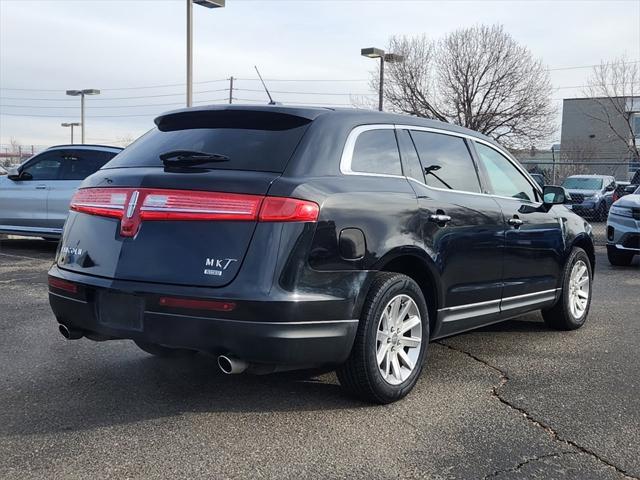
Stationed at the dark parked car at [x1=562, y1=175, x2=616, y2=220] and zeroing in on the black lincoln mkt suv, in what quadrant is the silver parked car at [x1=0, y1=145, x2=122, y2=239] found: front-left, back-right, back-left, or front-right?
front-right

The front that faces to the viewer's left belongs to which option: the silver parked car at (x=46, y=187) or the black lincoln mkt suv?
the silver parked car

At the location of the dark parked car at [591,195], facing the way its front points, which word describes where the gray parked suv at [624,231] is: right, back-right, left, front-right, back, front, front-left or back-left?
front-left

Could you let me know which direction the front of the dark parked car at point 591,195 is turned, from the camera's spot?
facing the viewer and to the left of the viewer

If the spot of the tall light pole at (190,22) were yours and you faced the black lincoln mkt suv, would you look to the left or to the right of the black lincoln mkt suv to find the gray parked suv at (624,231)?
left

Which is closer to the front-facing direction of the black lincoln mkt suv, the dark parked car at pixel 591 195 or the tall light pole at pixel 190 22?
the dark parked car

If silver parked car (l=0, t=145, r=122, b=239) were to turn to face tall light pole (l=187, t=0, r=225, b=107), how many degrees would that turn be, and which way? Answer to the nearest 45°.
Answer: approximately 135° to its right

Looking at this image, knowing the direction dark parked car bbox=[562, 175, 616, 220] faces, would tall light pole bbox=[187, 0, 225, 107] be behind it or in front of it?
in front

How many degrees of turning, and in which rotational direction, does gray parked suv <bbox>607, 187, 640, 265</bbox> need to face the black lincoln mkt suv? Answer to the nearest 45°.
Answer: approximately 45° to its left

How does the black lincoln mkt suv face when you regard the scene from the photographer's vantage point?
facing away from the viewer and to the right of the viewer

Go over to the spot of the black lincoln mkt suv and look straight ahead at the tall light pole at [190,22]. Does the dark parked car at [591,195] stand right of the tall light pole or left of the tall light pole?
right

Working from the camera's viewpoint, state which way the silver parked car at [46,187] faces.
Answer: facing to the left of the viewer
